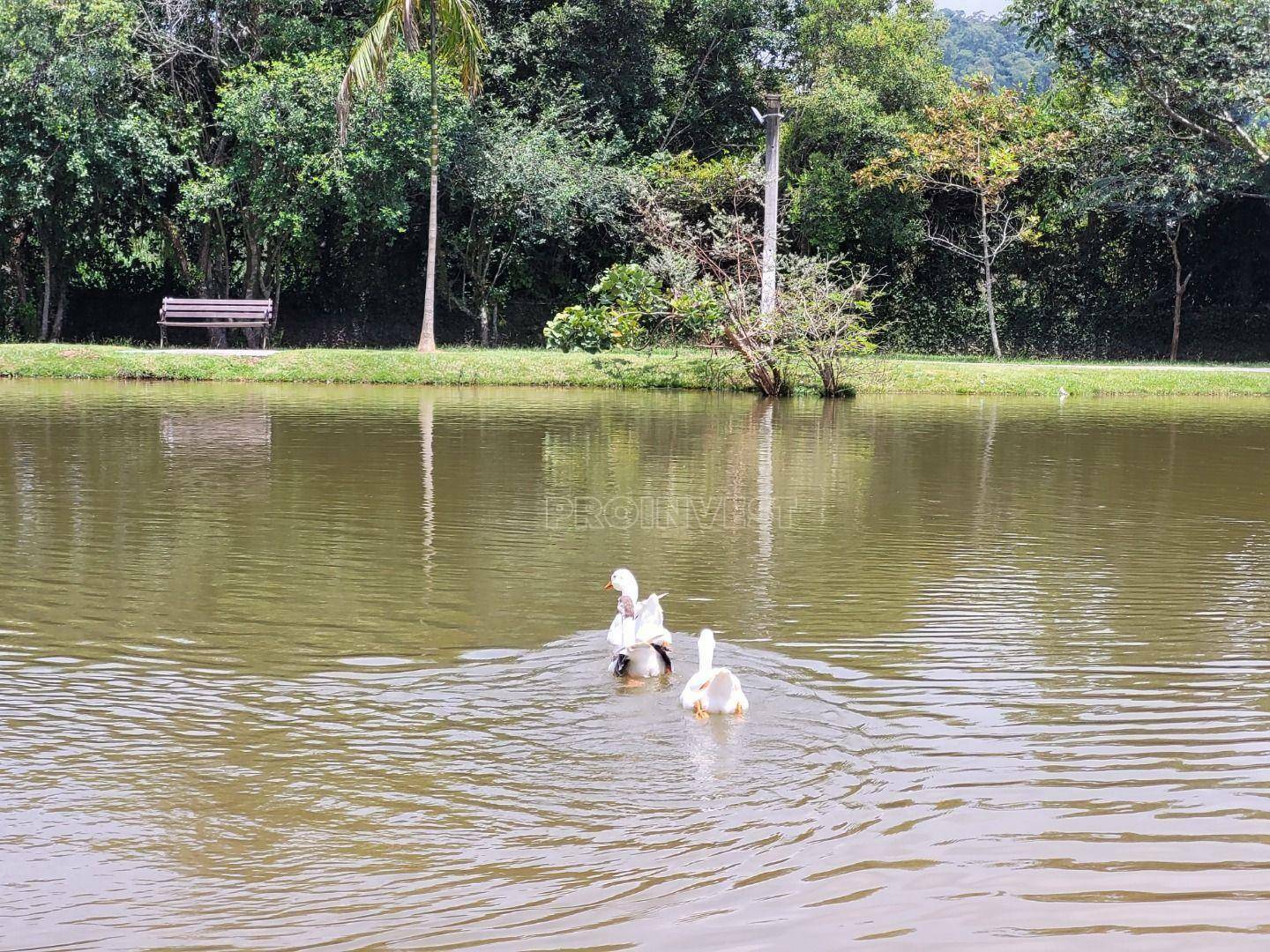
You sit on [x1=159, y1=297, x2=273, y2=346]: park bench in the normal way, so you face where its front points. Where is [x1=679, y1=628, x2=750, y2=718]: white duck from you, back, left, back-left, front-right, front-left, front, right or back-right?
front

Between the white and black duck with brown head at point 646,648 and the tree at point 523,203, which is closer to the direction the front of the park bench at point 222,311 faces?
the white and black duck with brown head

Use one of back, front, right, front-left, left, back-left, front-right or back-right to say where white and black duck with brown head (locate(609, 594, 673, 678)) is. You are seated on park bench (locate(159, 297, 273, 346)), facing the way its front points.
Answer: front

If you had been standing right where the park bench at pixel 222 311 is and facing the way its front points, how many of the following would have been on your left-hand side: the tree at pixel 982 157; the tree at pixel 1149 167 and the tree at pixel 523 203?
3

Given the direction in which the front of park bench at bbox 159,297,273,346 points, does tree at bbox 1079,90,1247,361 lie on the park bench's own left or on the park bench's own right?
on the park bench's own left

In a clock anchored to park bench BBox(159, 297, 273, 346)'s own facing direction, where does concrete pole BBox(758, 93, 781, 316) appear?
The concrete pole is roughly at 10 o'clock from the park bench.

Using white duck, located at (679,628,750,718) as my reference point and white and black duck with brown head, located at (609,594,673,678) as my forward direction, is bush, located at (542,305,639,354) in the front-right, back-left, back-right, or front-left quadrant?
front-right

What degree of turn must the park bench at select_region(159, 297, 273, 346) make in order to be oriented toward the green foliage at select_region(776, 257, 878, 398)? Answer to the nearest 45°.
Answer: approximately 45° to its left

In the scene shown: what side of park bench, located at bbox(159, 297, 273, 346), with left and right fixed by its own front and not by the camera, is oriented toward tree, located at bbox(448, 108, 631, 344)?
left

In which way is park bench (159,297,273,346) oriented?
toward the camera

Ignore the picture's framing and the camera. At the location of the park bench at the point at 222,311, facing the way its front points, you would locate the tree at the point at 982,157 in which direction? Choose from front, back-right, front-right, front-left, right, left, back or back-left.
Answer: left

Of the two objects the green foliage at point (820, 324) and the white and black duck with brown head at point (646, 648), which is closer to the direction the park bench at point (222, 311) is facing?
the white and black duck with brown head

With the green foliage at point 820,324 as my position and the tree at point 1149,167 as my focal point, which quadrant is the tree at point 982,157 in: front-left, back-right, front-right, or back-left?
front-left

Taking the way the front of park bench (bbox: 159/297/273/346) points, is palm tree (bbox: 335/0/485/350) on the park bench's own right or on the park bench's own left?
on the park bench's own left
